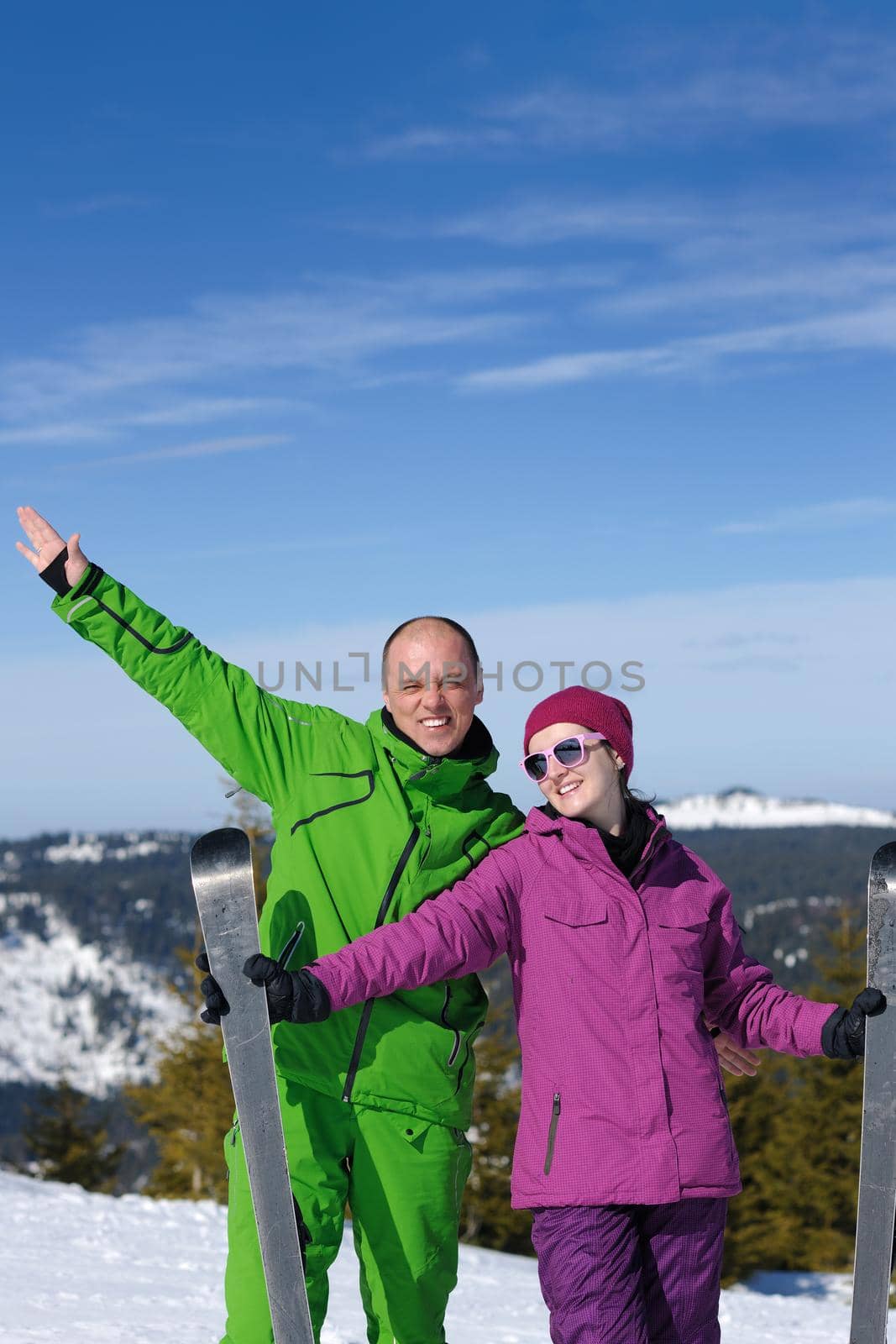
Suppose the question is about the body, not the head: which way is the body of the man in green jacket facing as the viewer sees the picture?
toward the camera

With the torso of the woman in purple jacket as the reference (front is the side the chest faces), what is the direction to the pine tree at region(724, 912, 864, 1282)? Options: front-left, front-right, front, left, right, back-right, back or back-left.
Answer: back

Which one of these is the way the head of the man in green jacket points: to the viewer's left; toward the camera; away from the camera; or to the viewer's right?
toward the camera

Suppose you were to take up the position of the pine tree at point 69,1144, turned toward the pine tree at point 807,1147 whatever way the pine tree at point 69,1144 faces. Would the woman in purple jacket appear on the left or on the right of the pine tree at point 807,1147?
right

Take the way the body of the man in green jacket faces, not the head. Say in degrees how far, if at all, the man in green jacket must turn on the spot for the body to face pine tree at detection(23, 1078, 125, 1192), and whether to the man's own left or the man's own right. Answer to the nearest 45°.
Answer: approximately 180°

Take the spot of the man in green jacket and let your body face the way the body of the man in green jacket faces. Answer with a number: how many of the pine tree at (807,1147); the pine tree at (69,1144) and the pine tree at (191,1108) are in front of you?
0

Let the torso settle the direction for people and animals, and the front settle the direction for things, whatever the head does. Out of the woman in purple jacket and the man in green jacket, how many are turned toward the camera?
2

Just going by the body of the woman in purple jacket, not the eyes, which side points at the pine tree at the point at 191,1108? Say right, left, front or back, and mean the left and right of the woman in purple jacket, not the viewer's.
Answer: back

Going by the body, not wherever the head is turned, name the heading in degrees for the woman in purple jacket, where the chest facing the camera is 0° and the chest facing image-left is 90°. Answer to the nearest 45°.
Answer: approximately 0°

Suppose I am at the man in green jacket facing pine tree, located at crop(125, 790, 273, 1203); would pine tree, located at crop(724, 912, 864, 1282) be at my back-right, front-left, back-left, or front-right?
front-right

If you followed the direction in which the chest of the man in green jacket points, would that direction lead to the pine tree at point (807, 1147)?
no

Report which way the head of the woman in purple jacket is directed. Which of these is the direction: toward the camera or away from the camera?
toward the camera

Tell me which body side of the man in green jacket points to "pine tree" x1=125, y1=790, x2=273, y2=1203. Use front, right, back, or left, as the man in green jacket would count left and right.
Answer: back

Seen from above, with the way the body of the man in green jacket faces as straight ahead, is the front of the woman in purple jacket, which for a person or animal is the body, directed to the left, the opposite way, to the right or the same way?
the same way
